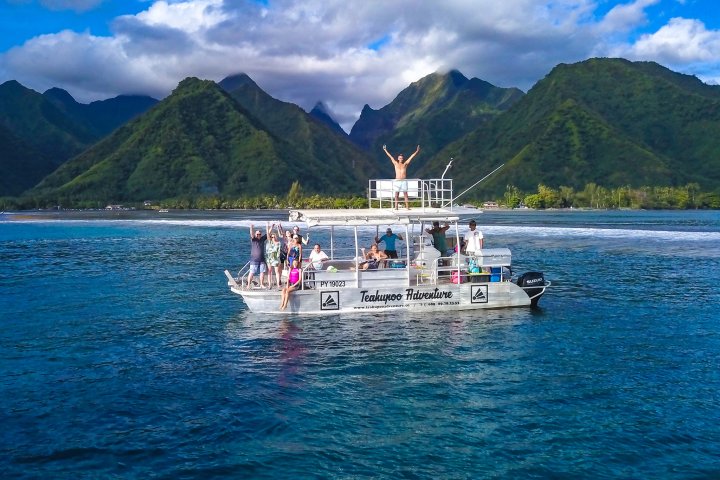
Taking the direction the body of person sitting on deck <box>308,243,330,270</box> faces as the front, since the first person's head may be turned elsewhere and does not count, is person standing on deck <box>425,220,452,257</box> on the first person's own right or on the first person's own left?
on the first person's own left

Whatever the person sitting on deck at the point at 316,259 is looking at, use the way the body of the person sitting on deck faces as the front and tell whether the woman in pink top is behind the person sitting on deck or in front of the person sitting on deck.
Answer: in front

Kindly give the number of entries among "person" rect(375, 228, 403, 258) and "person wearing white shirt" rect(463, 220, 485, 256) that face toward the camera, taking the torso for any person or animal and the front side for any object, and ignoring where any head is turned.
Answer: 2

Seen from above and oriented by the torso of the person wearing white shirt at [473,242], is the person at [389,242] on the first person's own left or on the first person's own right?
on the first person's own right

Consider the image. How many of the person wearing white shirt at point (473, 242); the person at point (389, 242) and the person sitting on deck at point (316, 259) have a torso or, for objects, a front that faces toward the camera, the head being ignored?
3

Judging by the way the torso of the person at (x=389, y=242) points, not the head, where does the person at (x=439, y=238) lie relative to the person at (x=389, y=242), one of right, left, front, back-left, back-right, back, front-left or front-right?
left

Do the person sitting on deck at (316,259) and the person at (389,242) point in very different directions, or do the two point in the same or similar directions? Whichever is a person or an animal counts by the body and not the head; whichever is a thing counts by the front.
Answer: same or similar directions

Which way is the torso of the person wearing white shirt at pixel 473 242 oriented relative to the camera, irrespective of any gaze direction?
toward the camera

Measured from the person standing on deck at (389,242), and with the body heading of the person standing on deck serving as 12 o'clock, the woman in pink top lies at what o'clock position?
The woman in pink top is roughly at 2 o'clock from the person standing on deck.

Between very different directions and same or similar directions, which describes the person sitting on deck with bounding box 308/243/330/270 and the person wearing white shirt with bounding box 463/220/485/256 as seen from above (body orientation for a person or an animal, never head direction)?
same or similar directions

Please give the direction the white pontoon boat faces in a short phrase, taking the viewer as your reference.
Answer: facing to the left of the viewer

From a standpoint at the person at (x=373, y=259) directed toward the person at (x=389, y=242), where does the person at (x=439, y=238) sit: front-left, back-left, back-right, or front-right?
front-right

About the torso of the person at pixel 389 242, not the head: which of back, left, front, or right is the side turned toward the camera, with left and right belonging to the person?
front

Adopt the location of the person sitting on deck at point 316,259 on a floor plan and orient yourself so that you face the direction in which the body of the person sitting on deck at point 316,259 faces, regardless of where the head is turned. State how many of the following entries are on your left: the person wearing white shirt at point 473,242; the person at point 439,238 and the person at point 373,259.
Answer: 3

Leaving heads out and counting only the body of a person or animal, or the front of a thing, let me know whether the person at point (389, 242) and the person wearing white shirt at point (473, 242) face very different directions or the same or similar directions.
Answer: same or similar directions

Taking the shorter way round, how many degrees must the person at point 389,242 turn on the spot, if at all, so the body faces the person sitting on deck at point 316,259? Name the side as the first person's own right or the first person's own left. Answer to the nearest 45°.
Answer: approximately 90° to the first person's own right
